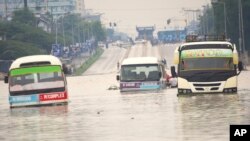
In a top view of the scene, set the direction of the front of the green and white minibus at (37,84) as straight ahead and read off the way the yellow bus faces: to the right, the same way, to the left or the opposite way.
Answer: the same way

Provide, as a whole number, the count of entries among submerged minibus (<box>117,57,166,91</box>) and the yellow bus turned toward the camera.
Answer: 2

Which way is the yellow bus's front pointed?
toward the camera

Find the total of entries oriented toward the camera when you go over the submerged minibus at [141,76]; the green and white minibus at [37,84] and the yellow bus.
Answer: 3

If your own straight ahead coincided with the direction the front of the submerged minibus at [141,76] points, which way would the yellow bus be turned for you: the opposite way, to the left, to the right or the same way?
the same way

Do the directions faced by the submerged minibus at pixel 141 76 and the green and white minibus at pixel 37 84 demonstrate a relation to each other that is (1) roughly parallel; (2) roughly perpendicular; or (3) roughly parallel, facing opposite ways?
roughly parallel

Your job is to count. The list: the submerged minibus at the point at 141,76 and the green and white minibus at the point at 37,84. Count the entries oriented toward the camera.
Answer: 2

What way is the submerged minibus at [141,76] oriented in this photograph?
toward the camera

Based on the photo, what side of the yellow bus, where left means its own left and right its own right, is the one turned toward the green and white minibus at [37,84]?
right
